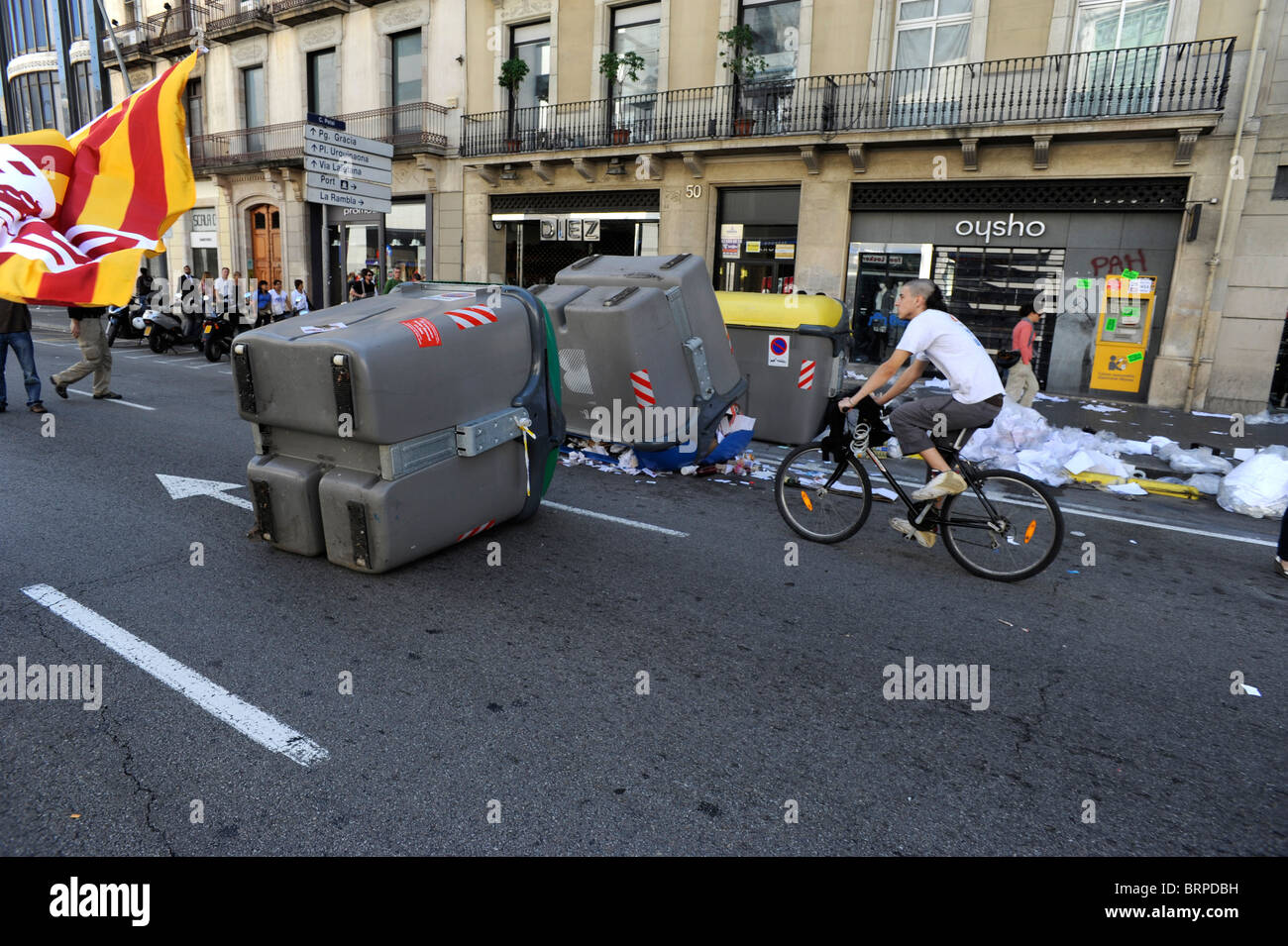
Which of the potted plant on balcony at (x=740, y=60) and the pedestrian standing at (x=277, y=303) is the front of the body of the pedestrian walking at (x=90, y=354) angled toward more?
the potted plant on balcony

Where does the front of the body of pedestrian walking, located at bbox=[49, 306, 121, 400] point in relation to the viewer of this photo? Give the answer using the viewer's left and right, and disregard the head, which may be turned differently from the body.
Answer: facing to the right of the viewer

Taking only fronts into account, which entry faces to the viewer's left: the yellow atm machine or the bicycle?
the bicycle

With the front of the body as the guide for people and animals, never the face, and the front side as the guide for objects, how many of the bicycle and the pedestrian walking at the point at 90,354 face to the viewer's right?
1

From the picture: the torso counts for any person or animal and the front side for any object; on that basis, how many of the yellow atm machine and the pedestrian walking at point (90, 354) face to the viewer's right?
1

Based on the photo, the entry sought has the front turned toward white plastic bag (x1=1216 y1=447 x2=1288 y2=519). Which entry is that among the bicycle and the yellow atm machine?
the yellow atm machine

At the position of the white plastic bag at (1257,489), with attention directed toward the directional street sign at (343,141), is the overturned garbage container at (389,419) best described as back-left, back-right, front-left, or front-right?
front-left

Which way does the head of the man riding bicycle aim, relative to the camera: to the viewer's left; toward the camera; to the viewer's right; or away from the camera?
to the viewer's left

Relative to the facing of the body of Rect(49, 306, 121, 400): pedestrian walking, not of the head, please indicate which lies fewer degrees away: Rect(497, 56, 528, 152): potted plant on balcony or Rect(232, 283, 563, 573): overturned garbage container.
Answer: the potted plant on balcony

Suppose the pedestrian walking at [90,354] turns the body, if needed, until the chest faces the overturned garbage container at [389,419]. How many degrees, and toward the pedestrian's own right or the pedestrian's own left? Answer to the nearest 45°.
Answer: approximately 90° to the pedestrian's own right

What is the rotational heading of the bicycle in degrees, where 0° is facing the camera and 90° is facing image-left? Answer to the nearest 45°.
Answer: approximately 90°

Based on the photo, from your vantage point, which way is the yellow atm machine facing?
toward the camera

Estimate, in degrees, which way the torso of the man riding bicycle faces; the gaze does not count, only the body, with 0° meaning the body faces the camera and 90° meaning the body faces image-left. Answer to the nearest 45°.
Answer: approximately 90°
